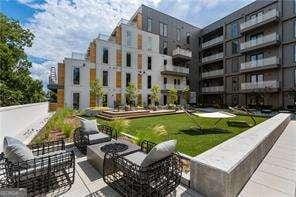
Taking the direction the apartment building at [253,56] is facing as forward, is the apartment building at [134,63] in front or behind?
in front

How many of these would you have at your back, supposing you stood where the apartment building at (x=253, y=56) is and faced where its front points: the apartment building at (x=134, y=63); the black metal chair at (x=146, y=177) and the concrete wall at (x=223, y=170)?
0

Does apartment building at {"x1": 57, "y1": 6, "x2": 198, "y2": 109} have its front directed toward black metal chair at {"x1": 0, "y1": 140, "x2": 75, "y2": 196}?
no

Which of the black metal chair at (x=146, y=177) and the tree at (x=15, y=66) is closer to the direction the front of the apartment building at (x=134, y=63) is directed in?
the black metal chair

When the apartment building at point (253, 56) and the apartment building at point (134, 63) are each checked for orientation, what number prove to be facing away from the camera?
0

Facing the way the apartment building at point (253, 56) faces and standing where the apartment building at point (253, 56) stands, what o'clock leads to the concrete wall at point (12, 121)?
The concrete wall is roughly at 11 o'clock from the apartment building.

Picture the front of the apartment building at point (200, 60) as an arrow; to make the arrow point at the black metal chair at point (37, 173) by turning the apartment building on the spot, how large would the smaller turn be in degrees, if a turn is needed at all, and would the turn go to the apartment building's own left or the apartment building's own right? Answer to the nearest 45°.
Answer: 0° — it already faces it

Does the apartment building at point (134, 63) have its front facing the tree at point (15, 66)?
no

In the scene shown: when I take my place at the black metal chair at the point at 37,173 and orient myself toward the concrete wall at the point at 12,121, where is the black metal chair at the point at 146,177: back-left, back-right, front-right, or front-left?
back-right

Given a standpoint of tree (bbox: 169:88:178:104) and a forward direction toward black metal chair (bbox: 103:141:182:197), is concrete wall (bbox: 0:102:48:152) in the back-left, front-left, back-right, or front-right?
front-right

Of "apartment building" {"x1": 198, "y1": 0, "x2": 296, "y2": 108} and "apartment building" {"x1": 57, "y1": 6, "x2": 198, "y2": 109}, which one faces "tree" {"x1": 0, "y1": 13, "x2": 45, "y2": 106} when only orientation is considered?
"apartment building" {"x1": 198, "y1": 0, "x2": 296, "y2": 108}

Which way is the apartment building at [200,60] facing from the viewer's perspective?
toward the camera

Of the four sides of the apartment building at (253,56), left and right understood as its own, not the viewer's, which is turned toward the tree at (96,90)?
front

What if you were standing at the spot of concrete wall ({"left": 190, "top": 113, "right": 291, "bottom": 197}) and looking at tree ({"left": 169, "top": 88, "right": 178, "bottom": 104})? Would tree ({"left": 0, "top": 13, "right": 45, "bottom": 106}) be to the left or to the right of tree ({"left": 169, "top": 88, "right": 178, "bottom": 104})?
left

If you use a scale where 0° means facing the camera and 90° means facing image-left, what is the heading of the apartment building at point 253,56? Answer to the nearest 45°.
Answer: approximately 45°

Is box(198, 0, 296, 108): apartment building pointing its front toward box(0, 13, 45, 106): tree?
yes

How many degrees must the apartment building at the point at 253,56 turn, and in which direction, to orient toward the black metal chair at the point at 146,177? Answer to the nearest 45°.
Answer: approximately 45° to its left

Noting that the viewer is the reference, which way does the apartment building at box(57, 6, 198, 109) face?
facing the viewer and to the right of the viewer
